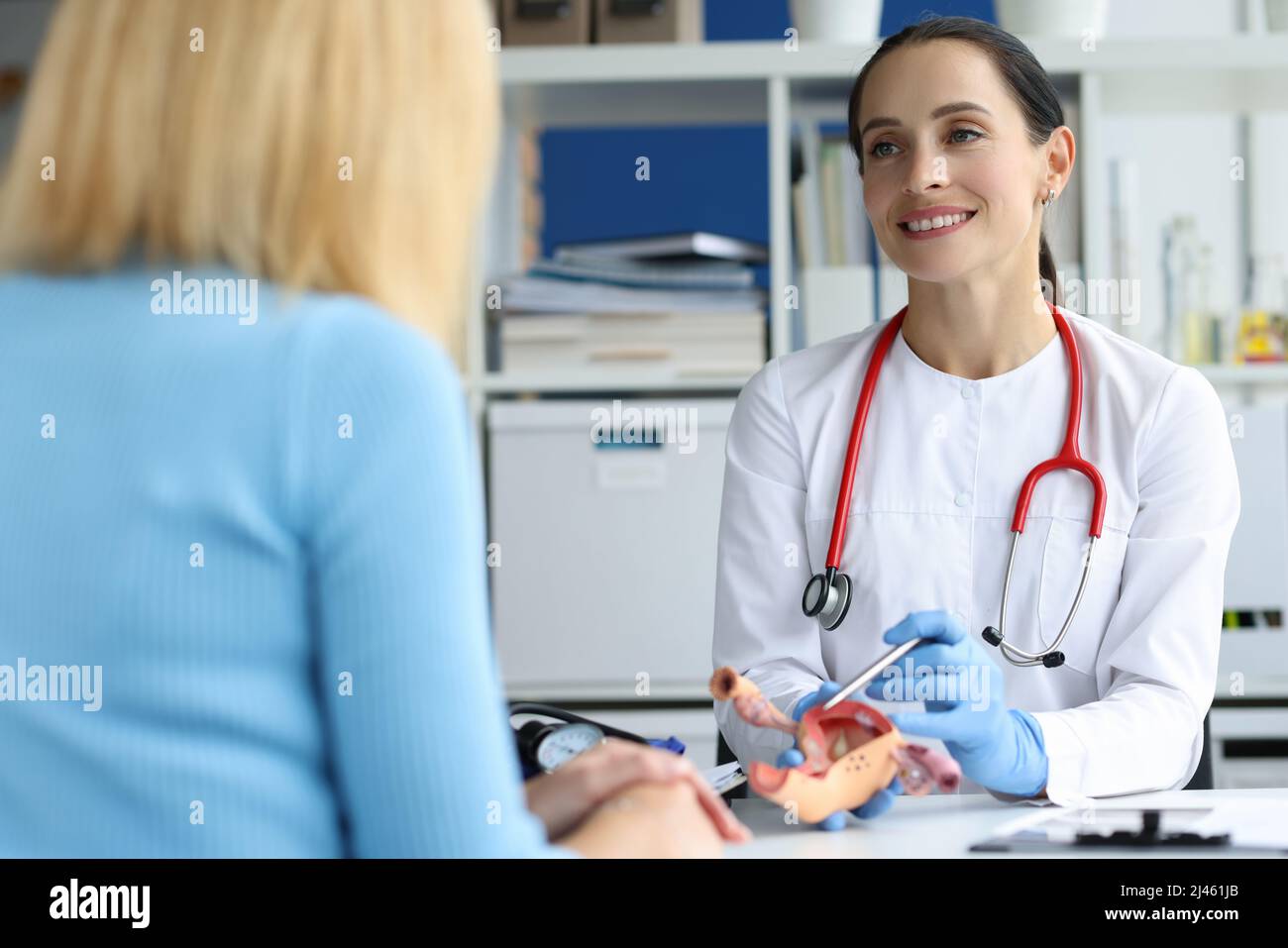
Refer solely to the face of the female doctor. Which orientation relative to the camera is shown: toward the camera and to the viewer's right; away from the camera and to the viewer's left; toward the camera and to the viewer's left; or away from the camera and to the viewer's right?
toward the camera and to the viewer's left

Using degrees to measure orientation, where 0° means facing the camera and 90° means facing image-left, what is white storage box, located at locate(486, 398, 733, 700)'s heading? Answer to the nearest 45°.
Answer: approximately 0°

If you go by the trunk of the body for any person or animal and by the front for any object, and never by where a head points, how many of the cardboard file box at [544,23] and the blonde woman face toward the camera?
1

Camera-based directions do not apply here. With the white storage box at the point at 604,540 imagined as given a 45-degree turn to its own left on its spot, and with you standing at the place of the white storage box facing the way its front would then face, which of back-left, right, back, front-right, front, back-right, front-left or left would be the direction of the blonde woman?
front-right

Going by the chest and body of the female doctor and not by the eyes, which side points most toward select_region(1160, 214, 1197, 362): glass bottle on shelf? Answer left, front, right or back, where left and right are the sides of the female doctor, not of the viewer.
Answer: back

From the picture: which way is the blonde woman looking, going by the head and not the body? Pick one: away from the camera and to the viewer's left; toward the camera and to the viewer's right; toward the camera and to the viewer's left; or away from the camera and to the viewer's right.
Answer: away from the camera and to the viewer's right

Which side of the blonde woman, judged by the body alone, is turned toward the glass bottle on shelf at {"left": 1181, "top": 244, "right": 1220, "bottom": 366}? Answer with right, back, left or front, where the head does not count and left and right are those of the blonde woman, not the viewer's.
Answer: front

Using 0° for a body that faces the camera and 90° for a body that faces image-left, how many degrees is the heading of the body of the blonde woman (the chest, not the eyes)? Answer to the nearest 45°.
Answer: approximately 225°

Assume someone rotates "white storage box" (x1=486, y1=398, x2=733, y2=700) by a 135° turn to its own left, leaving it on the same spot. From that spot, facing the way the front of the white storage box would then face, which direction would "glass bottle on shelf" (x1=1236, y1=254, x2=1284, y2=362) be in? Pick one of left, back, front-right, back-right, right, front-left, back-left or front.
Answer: front-right

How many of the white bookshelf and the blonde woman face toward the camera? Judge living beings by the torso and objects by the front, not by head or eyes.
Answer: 1
